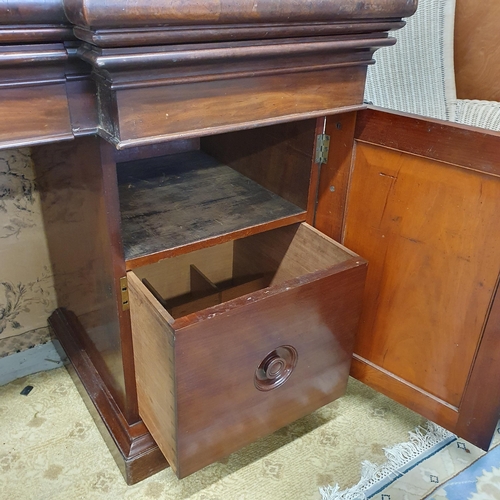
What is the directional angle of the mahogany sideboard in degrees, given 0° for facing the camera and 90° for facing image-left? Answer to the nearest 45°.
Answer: approximately 315°

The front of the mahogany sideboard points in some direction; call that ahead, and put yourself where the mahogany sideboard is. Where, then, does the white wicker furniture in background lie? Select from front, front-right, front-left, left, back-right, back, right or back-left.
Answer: left
